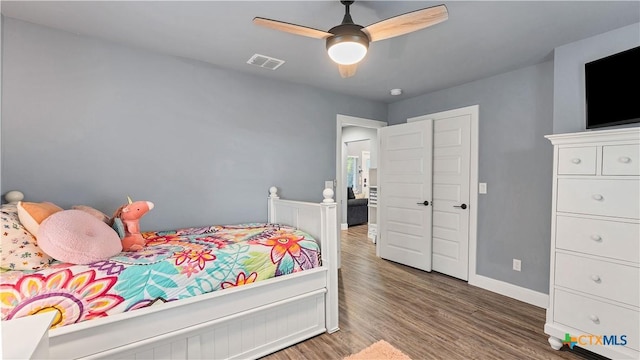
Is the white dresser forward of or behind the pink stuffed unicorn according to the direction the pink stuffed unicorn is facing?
forward

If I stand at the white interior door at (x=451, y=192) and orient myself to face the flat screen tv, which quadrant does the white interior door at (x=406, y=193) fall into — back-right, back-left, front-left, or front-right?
back-right

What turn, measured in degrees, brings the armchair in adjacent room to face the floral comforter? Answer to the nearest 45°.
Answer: approximately 90° to its right

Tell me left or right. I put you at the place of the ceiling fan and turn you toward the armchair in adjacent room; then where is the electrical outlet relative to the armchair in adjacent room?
right

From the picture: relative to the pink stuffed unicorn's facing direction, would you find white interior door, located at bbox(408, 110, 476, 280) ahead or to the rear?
ahead

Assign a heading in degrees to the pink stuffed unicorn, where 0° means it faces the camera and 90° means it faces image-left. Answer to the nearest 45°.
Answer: approximately 270°
